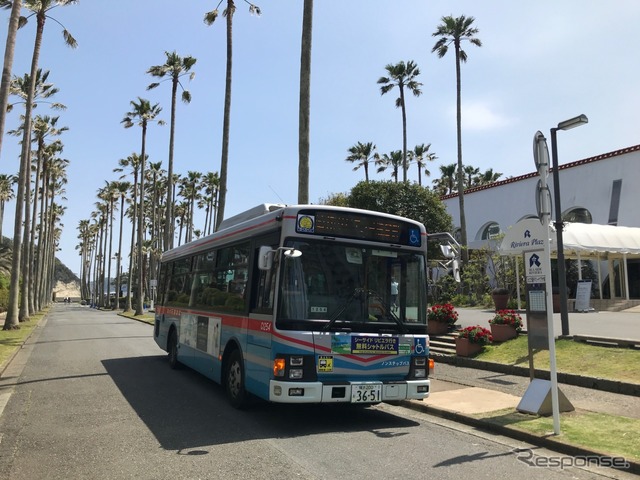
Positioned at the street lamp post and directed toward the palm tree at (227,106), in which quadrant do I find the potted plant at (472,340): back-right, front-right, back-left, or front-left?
front-left

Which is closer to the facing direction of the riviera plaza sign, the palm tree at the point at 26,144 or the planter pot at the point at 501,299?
the palm tree

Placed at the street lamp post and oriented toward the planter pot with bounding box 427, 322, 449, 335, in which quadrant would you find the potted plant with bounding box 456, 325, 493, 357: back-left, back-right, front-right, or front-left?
front-left

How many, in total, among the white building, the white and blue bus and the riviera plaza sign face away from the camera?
0

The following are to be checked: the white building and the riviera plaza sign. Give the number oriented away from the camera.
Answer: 0

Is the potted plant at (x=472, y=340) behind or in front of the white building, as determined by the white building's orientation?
in front

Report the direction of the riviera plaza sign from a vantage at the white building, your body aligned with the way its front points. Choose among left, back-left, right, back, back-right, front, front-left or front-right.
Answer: front-left

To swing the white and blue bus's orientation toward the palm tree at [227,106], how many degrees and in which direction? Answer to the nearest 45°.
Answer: approximately 135° to its left

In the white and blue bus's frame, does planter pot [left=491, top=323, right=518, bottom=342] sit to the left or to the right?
on its left

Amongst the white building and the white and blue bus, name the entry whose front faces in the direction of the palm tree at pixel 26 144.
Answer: the white building

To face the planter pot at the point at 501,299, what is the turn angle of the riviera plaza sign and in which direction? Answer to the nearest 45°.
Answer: approximately 135° to its right

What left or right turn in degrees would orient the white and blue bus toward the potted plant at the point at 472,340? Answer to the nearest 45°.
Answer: approximately 90° to its left

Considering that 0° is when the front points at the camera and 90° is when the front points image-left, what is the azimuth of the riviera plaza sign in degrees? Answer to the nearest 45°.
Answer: approximately 45°

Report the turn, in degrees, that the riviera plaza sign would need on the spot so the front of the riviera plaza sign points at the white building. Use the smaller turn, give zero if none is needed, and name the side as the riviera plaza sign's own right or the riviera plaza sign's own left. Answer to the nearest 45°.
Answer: approximately 135° to the riviera plaza sign's own right

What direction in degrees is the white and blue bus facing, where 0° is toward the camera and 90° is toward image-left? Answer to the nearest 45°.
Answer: approximately 315°

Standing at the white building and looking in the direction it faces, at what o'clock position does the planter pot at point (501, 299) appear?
The planter pot is roughly at 11 o'clock from the white building.

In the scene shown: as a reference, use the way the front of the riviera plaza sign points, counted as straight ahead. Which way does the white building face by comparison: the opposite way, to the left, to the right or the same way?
the same way

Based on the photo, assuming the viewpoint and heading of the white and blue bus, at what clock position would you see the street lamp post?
The street lamp post is roughly at 9 o'clock from the white and blue bus.

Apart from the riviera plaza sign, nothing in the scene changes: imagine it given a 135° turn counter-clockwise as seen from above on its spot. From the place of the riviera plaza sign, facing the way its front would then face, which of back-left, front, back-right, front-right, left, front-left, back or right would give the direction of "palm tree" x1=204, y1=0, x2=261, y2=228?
back-left
